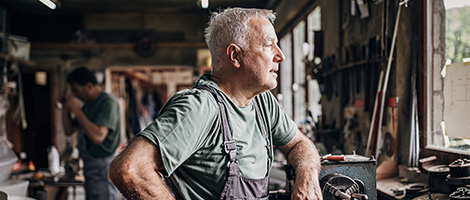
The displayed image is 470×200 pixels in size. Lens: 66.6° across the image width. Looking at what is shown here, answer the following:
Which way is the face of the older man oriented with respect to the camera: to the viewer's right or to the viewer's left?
to the viewer's right

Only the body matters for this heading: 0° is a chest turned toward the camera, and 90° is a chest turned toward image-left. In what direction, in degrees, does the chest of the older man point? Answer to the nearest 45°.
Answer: approximately 315°

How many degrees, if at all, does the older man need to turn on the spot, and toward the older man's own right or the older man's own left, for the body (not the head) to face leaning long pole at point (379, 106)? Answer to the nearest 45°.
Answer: approximately 90° to the older man's own left

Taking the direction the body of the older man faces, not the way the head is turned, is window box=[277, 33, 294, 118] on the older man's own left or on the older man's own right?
on the older man's own left

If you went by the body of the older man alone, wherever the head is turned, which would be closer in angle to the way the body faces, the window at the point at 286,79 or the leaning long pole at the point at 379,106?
the leaning long pole

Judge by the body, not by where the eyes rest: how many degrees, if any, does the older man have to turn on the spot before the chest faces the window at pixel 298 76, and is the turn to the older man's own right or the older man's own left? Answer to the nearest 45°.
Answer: approximately 135° to the older man's own left

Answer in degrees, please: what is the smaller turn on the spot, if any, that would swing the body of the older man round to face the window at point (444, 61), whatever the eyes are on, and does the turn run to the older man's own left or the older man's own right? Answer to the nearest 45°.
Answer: approximately 90° to the older man's own left
